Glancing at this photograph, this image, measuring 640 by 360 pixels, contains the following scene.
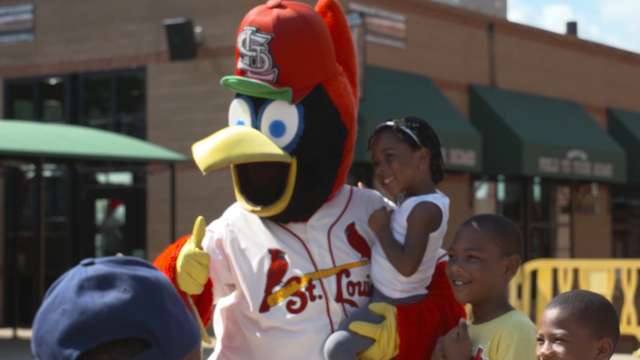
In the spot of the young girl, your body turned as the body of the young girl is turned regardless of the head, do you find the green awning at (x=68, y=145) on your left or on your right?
on your right

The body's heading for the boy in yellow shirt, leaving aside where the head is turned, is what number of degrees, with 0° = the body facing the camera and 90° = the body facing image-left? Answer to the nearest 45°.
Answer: approximately 45°

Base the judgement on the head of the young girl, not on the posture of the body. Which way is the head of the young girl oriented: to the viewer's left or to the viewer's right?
to the viewer's left

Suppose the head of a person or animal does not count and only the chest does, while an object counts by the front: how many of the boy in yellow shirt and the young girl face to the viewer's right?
0

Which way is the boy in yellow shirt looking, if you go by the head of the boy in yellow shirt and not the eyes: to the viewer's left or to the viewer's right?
to the viewer's left

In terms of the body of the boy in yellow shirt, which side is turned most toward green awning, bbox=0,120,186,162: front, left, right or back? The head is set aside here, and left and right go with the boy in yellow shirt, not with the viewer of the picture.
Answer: right
